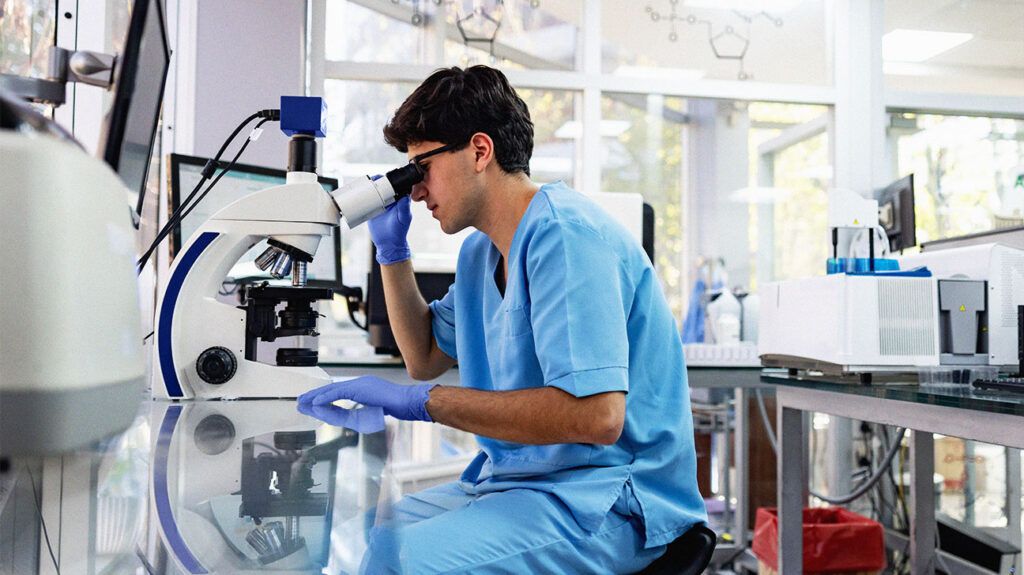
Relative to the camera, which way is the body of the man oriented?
to the viewer's left

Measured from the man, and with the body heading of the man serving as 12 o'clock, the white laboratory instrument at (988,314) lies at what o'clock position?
The white laboratory instrument is roughly at 5 o'clock from the man.

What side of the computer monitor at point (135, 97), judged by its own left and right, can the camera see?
right

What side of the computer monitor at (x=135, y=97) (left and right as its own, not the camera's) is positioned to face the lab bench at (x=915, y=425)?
front

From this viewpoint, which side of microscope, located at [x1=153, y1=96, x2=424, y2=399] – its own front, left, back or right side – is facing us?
right

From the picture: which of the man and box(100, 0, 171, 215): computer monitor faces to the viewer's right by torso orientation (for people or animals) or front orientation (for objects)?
the computer monitor

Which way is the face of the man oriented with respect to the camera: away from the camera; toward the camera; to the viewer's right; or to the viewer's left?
to the viewer's left

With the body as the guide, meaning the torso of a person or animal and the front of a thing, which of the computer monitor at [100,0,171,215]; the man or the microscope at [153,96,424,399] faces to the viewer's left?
the man

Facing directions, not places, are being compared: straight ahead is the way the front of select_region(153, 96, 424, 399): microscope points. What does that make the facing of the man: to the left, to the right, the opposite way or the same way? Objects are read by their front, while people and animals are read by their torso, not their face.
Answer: the opposite way

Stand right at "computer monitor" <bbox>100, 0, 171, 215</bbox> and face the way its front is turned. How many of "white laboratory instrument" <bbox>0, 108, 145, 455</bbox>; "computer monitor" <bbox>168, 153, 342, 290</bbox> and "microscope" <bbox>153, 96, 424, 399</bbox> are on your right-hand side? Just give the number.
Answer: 1

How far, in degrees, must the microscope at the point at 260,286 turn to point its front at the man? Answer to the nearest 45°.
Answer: approximately 45° to its right

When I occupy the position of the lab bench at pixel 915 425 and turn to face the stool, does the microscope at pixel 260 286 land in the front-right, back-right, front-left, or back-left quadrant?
front-right

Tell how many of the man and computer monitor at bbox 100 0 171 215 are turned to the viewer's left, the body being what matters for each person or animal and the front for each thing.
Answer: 1
